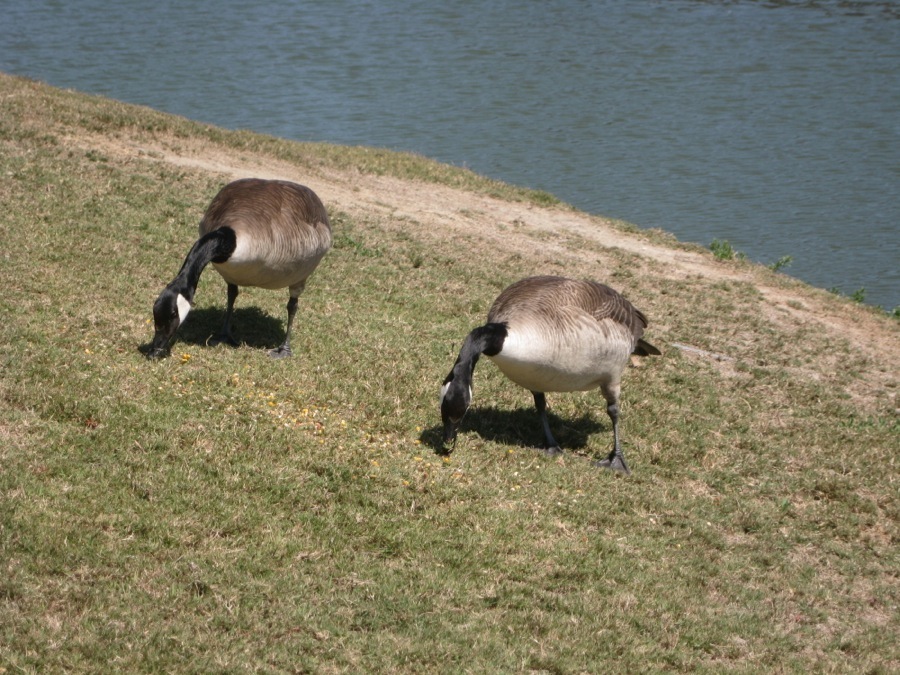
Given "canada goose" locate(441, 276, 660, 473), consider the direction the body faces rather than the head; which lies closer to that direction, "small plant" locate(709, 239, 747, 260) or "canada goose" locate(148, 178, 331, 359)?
the canada goose

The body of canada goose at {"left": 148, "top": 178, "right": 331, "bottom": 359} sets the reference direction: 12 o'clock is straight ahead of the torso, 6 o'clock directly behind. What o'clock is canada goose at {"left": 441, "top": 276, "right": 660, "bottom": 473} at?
canada goose at {"left": 441, "top": 276, "right": 660, "bottom": 473} is roughly at 9 o'clock from canada goose at {"left": 148, "top": 178, "right": 331, "bottom": 359}.

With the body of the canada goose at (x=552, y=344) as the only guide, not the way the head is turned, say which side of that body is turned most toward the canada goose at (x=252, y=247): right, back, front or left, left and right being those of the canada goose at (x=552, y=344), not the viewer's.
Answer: right

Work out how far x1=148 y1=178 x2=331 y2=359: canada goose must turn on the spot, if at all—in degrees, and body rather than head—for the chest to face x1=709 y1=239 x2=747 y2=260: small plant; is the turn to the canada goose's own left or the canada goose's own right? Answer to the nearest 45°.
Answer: approximately 180°

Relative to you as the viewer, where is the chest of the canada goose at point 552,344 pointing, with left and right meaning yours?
facing the viewer and to the left of the viewer

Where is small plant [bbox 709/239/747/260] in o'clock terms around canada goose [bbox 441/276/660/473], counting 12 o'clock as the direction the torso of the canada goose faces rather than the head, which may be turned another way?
The small plant is roughly at 5 o'clock from the canada goose.

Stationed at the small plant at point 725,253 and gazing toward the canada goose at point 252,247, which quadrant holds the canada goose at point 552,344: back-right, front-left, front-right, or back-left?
front-left

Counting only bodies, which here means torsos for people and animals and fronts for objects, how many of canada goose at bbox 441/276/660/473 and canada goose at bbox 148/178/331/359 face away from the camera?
0

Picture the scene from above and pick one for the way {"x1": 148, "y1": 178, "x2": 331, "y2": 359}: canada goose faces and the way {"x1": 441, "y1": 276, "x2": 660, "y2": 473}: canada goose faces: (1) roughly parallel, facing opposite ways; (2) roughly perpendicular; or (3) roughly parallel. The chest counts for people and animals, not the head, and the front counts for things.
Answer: roughly parallel

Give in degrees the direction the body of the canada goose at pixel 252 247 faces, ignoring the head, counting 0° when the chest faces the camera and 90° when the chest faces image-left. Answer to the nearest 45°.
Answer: approximately 45°
